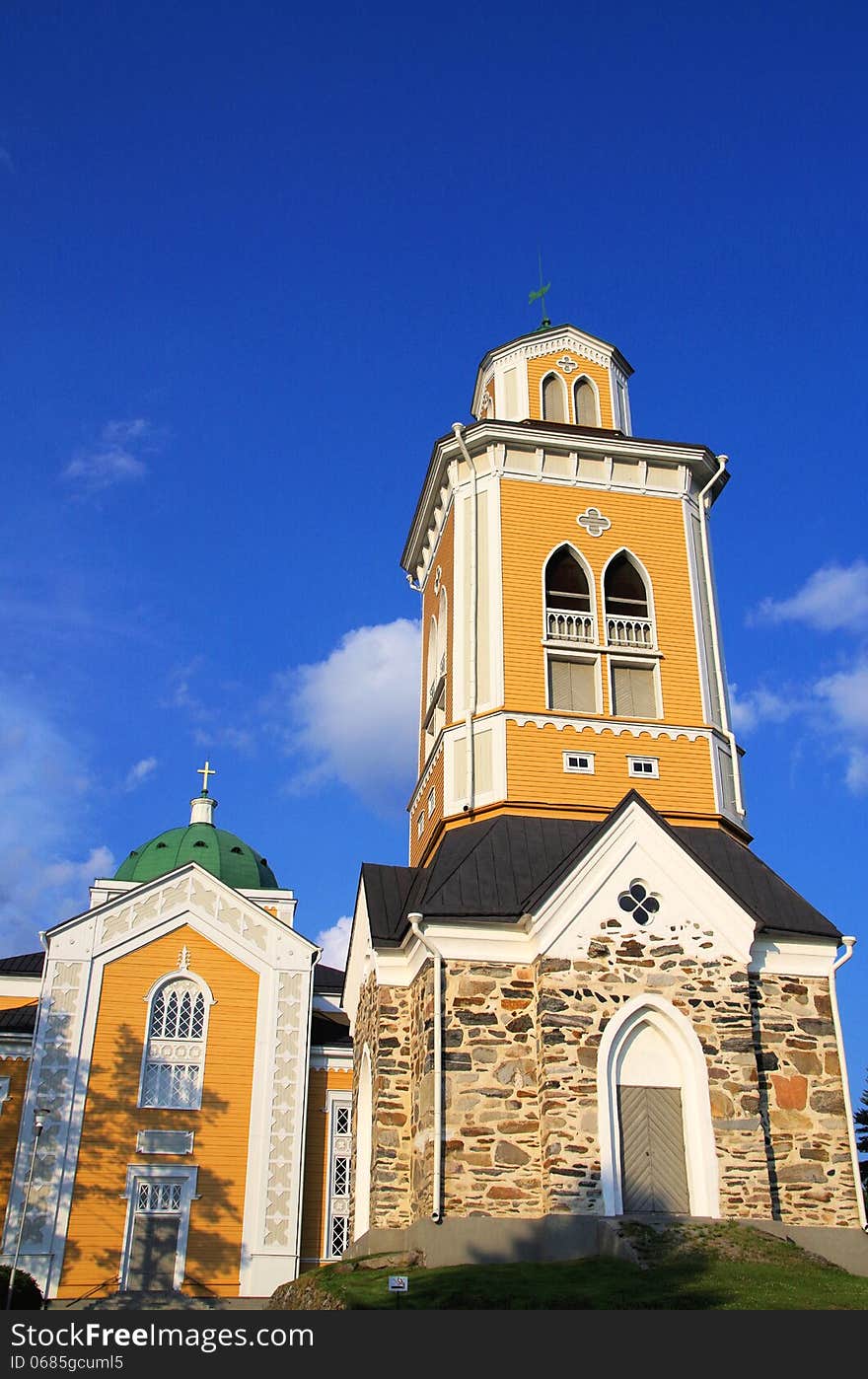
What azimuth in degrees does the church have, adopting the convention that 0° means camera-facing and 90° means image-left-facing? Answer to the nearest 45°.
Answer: approximately 0°
